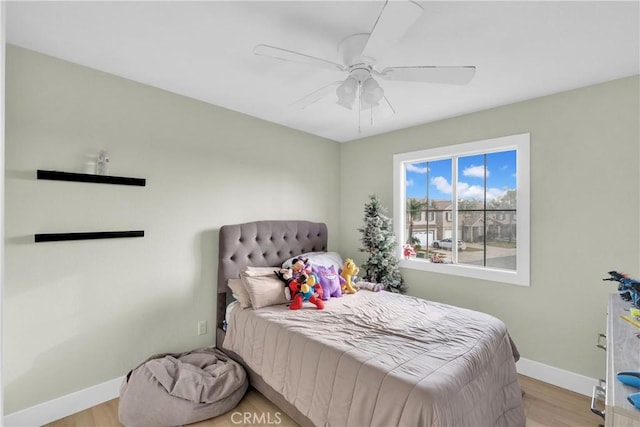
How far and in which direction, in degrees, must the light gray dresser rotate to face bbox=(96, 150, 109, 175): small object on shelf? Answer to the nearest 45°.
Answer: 0° — it already faces it

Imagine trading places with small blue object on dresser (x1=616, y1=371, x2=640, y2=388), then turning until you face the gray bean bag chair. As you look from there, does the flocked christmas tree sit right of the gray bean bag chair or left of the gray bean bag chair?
right

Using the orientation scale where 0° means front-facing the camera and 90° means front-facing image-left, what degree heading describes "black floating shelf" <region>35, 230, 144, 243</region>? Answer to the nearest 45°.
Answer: approximately 315°

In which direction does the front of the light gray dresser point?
to the viewer's left

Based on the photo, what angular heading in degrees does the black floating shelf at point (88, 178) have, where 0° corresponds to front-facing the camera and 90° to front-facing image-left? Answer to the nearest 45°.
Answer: approximately 315°

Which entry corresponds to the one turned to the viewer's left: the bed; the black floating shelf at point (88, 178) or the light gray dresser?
the light gray dresser

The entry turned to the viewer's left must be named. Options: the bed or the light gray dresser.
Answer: the light gray dresser

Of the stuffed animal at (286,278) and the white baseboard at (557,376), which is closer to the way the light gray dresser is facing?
the stuffed animal
